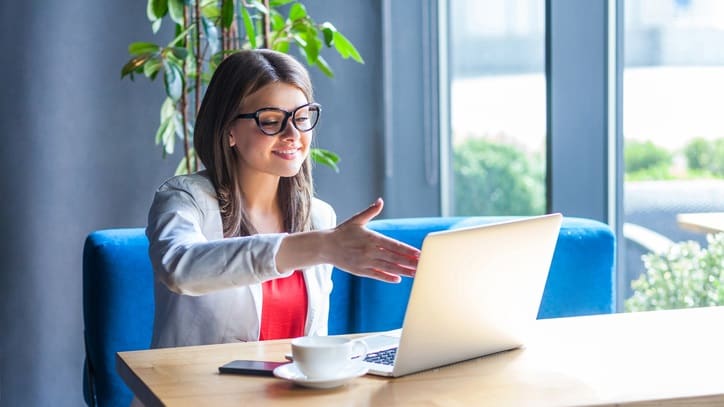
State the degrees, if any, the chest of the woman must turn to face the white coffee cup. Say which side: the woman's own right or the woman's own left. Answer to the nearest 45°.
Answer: approximately 45° to the woman's own right

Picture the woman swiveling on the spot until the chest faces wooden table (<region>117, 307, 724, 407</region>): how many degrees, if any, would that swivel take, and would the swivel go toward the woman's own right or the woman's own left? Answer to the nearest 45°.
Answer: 0° — they already face it

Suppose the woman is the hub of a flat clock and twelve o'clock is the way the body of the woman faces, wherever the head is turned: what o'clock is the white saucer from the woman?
The white saucer is roughly at 1 o'clock from the woman.

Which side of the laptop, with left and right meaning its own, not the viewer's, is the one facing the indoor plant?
front

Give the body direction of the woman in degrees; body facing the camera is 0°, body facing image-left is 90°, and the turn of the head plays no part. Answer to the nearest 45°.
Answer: approximately 315°

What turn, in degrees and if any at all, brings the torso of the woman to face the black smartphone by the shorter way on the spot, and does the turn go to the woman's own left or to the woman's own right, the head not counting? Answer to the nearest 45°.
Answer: approximately 45° to the woman's own right

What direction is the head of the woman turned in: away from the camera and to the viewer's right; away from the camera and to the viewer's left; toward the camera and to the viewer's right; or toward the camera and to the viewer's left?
toward the camera and to the viewer's right

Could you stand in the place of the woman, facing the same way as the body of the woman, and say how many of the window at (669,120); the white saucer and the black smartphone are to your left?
1

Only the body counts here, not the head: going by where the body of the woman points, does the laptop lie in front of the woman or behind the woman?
in front

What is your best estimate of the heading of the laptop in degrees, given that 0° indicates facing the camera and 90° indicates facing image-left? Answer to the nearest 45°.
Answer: approximately 135°

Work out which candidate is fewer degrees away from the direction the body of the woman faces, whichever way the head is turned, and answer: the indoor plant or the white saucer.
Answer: the white saucer

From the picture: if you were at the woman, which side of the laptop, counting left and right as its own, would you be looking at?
front

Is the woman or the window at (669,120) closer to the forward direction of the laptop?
the woman

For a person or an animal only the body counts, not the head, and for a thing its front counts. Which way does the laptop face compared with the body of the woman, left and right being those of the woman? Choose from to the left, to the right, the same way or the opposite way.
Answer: the opposite way
